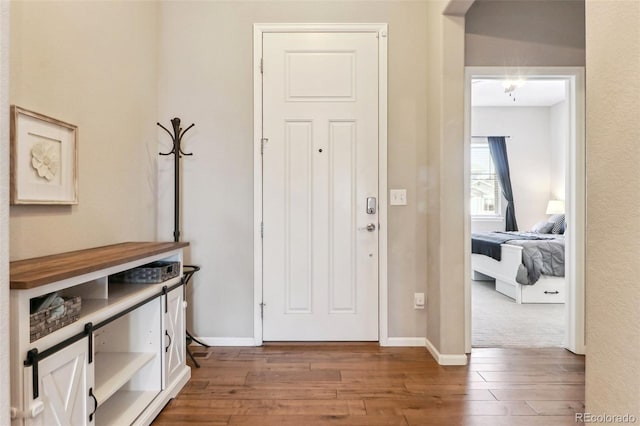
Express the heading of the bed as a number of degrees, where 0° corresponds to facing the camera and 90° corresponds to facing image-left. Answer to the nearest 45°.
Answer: approximately 45°

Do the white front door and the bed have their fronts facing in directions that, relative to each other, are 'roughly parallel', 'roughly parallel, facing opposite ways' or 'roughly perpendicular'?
roughly perpendicular

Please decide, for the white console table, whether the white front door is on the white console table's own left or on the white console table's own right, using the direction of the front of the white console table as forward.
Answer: on the white console table's own left

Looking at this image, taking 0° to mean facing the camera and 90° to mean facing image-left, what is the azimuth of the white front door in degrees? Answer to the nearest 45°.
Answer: approximately 0°

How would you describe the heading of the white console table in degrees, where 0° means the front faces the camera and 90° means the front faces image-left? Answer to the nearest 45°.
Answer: approximately 315°

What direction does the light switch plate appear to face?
toward the camera

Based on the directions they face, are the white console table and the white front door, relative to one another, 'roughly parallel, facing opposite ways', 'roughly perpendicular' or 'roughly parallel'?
roughly perpendicular

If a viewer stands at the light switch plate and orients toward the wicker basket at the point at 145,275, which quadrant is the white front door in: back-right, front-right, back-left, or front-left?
front-right

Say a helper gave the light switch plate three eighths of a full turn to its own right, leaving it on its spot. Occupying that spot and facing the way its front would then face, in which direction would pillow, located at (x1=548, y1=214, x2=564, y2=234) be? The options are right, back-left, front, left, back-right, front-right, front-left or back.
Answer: right

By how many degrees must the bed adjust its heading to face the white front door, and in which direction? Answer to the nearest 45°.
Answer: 0° — it already faces it

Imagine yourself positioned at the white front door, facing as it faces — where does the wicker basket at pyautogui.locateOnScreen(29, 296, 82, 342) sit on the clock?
The wicker basket is roughly at 1 o'clock from the white front door.

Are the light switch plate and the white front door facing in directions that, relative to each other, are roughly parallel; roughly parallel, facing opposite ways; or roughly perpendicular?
roughly parallel

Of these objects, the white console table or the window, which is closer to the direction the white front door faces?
the white console table

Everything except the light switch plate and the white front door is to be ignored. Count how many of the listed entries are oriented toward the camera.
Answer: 2

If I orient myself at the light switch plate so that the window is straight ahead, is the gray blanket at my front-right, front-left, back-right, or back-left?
front-right
